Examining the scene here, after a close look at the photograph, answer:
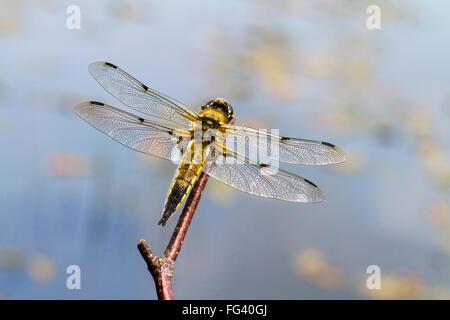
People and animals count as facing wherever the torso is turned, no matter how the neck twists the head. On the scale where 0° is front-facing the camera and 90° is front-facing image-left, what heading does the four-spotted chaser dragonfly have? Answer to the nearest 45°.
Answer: approximately 225°
